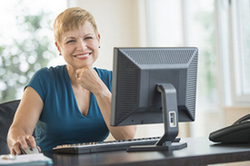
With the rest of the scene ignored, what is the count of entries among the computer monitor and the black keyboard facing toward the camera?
0

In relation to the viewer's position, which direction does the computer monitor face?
facing away from the viewer and to the left of the viewer

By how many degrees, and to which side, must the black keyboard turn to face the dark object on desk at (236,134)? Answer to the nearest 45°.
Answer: approximately 135° to its right

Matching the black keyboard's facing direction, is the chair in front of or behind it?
in front

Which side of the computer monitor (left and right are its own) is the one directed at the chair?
front

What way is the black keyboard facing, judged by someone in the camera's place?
facing away from the viewer and to the left of the viewer

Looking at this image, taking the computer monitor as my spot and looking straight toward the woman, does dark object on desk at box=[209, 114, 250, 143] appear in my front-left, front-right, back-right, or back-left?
back-right
